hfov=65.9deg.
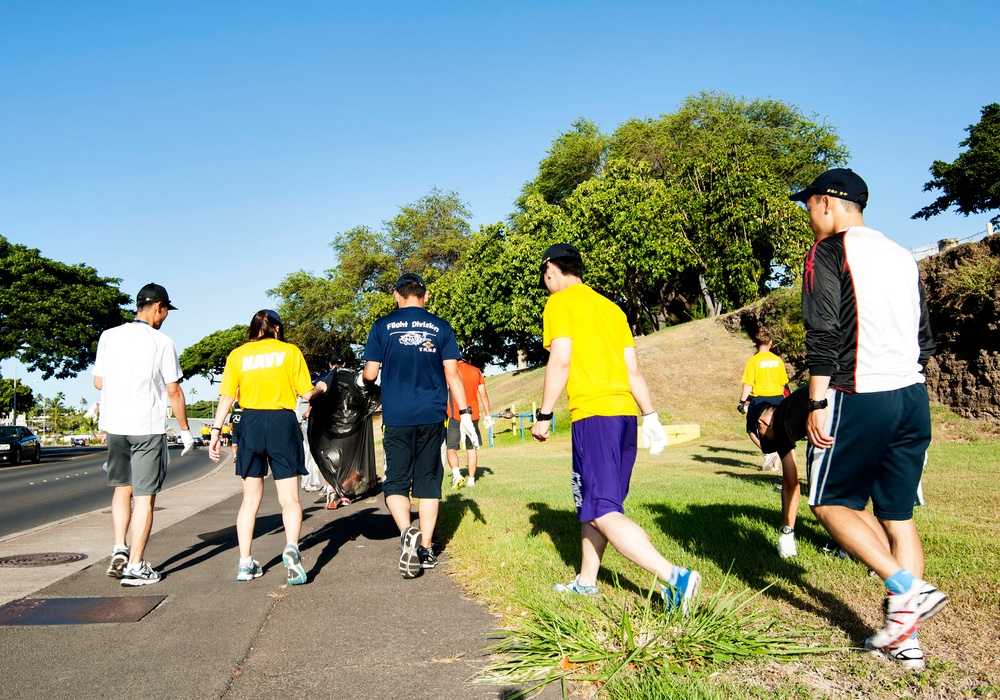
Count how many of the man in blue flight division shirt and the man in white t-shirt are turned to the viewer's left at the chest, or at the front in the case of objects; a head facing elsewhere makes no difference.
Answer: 0

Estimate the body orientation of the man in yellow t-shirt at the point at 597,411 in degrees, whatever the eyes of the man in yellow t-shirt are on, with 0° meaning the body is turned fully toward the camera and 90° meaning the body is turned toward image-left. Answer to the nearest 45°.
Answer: approximately 135°

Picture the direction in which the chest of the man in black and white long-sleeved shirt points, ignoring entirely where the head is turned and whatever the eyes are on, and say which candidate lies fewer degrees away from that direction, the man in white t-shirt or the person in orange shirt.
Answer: the person in orange shirt

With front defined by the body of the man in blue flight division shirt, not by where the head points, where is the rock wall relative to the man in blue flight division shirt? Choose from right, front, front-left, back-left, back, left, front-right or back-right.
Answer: front-right

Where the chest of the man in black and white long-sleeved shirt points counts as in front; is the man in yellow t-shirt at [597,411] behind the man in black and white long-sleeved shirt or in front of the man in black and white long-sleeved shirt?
in front

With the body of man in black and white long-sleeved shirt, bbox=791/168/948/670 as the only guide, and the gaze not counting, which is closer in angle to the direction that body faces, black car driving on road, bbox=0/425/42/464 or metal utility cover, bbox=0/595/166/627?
the black car driving on road

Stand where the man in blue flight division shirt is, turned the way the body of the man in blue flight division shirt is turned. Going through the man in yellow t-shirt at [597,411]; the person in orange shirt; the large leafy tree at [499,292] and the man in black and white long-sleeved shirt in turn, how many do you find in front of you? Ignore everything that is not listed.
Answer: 2

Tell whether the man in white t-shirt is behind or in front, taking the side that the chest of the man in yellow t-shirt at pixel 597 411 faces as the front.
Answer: in front

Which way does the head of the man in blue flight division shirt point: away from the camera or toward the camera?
away from the camera

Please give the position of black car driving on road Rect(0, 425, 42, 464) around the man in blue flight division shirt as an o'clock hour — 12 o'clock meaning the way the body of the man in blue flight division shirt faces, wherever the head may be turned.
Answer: The black car driving on road is roughly at 11 o'clock from the man in blue flight division shirt.

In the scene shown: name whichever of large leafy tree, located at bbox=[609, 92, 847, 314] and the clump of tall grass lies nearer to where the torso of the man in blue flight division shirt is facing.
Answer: the large leafy tree

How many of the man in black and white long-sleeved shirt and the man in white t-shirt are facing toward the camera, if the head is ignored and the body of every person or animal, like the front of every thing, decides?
0

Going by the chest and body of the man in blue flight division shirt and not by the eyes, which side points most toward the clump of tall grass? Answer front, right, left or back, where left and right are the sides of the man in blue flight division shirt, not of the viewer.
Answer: back

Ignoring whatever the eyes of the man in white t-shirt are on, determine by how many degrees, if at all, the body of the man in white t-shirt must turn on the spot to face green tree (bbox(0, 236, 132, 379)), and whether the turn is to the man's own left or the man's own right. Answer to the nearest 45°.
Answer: approximately 45° to the man's own left

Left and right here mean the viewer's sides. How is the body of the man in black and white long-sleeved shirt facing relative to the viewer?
facing away from the viewer and to the left of the viewer

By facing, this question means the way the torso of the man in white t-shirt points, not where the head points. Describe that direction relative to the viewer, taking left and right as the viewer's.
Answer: facing away from the viewer and to the right of the viewer

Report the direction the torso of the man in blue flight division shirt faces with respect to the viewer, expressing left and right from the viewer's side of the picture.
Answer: facing away from the viewer
